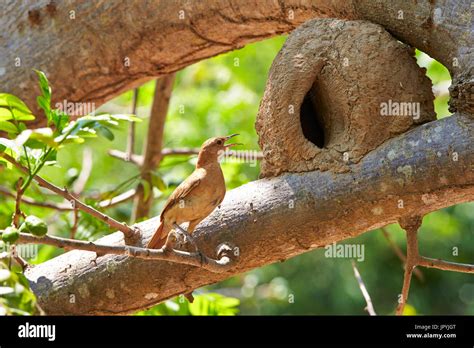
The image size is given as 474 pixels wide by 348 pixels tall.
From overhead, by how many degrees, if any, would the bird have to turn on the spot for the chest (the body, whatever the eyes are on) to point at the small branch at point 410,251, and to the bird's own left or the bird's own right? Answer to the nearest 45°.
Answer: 0° — it already faces it

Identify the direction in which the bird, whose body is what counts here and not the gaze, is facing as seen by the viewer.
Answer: to the viewer's right

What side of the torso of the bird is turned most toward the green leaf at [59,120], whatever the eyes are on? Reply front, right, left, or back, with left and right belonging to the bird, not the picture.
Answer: back

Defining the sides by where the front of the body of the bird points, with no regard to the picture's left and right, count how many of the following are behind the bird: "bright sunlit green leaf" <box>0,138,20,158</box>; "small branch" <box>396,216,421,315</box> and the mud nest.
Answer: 1

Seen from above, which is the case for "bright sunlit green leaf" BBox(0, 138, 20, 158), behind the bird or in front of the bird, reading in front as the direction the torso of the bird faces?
behind

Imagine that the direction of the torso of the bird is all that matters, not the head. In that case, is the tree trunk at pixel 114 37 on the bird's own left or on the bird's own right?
on the bird's own left

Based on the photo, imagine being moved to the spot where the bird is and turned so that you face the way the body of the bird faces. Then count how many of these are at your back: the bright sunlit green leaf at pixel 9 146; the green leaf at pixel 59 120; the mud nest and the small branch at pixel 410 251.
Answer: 2

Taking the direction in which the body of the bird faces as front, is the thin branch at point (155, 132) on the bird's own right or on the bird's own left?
on the bird's own left

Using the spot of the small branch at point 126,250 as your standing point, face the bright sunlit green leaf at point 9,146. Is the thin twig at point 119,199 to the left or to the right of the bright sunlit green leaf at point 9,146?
right

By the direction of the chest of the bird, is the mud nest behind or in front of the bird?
in front
